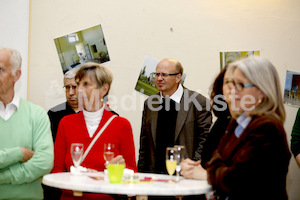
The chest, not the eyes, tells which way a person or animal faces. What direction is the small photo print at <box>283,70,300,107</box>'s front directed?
toward the camera

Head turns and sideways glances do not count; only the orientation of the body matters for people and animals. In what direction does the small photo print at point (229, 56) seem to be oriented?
toward the camera

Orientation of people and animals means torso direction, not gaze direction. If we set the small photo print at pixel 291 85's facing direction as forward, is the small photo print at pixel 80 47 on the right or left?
on its right

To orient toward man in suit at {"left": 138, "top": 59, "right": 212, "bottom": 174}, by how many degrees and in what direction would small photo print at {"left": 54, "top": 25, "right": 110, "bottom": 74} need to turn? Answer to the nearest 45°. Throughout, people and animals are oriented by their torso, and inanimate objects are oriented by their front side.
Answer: approximately 45° to its left

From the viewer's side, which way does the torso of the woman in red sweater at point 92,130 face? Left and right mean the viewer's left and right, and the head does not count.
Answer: facing the viewer

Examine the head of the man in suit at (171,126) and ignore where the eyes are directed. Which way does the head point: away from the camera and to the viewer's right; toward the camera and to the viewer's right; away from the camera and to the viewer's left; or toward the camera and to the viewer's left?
toward the camera and to the viewer's left

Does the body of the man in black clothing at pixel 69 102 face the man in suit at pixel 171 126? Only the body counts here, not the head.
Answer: no

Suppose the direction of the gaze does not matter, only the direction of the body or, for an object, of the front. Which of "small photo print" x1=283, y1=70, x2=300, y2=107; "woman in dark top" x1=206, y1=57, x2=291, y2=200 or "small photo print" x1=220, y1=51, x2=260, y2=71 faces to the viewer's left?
the woman in dark top

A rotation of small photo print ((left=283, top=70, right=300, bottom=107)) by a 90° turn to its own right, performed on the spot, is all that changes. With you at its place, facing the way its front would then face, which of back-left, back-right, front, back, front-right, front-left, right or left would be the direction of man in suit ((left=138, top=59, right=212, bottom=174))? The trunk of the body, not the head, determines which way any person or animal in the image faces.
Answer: front-left

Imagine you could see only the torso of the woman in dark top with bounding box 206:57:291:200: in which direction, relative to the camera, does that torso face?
to the viewer's left

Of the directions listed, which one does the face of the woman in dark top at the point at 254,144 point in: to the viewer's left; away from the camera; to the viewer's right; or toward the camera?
to the viewer's left

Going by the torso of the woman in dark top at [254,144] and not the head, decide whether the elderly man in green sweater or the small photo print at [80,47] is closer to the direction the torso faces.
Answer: the elderly man in green sweater

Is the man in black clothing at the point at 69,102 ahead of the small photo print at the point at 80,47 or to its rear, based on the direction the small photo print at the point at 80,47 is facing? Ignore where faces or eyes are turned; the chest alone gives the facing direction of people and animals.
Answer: ahead

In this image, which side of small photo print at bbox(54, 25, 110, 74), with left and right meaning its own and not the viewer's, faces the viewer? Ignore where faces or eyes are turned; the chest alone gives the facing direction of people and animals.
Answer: front

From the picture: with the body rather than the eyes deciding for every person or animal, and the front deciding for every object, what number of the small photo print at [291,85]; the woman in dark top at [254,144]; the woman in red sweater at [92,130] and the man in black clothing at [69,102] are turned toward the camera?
3

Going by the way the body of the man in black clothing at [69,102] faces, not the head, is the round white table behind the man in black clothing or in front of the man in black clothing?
in front
